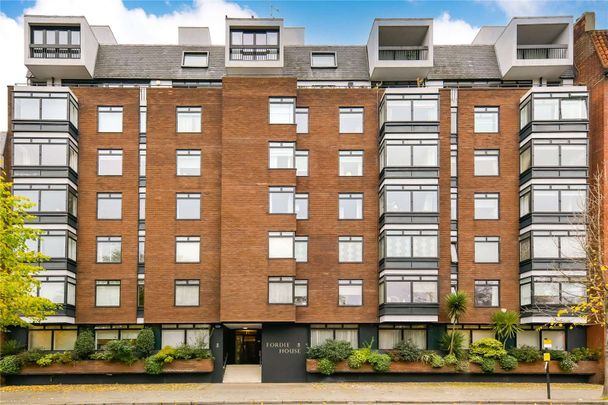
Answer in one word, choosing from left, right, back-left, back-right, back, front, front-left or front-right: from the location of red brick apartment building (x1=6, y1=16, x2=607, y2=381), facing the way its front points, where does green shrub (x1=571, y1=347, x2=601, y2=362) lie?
left

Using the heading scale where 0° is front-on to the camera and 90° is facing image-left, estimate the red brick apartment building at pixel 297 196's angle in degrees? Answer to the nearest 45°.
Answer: approximately 0°

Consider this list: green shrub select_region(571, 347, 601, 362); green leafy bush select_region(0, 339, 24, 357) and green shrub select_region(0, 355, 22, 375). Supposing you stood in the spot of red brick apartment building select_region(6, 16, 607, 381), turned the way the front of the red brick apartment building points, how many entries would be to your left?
1
